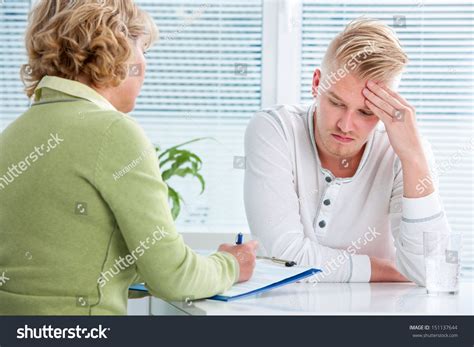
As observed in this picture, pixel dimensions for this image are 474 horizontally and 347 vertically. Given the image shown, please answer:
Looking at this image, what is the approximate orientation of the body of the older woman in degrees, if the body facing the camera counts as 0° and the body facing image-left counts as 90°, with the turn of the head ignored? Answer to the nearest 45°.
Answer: approximately 225°

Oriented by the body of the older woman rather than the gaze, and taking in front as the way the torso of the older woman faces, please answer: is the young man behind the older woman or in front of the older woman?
in front

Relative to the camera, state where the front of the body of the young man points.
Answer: toward the camera

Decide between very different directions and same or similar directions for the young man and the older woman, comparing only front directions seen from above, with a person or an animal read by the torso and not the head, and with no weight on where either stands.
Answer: very different directions

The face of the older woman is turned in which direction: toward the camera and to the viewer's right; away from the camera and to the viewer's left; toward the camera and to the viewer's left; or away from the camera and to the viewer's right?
away from the camera and to the viewer's right

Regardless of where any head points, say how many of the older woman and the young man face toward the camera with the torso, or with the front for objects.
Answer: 1

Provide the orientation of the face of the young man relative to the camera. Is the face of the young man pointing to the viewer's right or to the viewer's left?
to the viewer's left

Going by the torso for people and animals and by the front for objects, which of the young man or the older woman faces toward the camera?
the young man

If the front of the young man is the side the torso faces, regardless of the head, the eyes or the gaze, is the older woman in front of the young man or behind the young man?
in front
